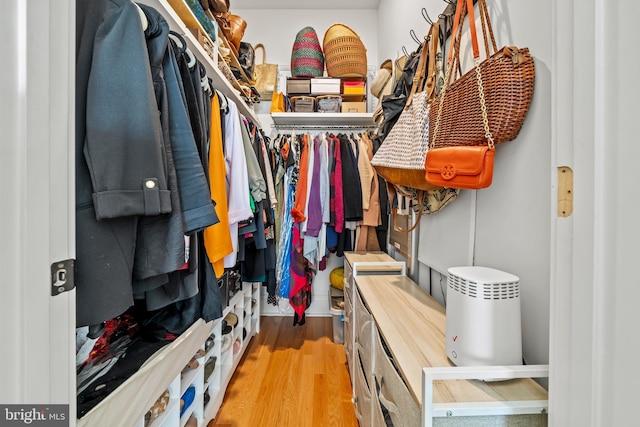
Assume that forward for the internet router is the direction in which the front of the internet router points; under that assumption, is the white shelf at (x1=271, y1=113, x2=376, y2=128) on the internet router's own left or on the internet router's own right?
on the internet router's own right

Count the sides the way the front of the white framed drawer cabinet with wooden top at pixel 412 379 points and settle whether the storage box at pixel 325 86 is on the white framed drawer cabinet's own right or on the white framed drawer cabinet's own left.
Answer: on the white framed drawer cabinet's own right

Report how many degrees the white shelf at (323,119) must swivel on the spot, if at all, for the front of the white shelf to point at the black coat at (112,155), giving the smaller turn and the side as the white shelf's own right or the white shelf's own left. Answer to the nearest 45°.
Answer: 0° — it already faces it

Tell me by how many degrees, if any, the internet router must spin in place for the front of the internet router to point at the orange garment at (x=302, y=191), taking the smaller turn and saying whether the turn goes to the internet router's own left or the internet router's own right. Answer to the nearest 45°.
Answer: approximately 90° to the internet router's own right

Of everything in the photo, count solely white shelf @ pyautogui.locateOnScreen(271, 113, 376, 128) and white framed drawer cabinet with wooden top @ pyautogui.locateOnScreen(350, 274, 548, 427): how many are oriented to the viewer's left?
1

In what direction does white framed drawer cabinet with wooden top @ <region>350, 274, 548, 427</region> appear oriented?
to the viewer's left

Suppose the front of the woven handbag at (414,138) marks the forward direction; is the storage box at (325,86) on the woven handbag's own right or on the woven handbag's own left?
on the woven handbag's own right

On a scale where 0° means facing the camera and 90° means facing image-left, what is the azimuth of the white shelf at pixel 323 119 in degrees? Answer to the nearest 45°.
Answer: approximately 0°

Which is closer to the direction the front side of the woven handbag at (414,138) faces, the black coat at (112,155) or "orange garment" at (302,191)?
the black coat
